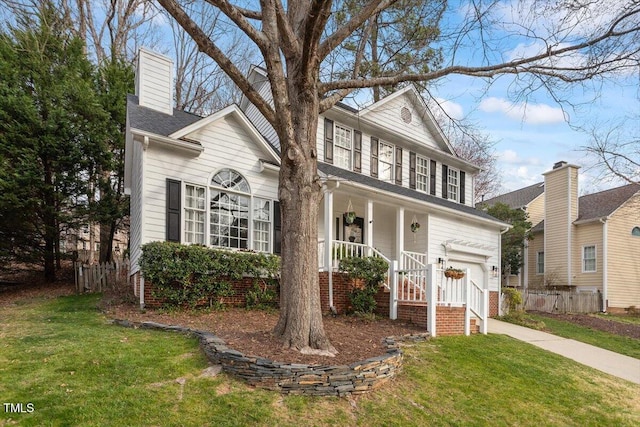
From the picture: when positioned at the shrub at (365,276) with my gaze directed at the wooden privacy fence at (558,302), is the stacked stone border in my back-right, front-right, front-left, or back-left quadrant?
back-right

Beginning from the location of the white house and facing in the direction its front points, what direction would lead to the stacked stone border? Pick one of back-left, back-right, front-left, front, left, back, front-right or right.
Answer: front-right

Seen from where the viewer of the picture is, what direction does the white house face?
facing the viewer and to the right of the viewer

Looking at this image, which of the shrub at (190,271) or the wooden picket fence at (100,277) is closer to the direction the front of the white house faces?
the shrub

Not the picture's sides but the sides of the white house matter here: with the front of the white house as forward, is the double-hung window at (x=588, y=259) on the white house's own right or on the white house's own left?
on the white house's own left

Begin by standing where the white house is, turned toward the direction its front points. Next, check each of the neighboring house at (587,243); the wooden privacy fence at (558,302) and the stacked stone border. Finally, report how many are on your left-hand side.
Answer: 2

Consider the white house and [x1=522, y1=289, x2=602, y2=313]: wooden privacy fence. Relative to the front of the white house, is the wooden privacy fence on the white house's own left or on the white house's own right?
on the white house's own left

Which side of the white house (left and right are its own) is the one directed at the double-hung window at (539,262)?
left

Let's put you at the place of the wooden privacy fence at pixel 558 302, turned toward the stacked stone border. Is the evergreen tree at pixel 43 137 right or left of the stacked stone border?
right
